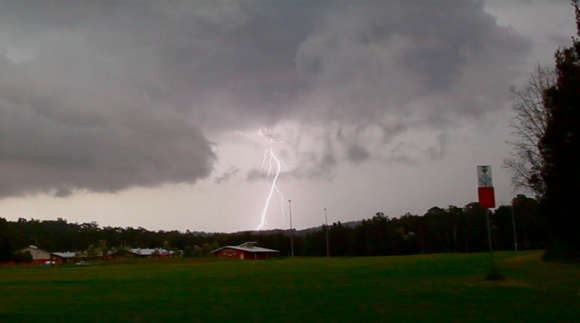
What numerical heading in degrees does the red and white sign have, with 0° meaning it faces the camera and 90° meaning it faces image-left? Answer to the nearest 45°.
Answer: approximately 0°

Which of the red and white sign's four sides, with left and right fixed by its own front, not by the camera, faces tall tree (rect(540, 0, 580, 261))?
back
